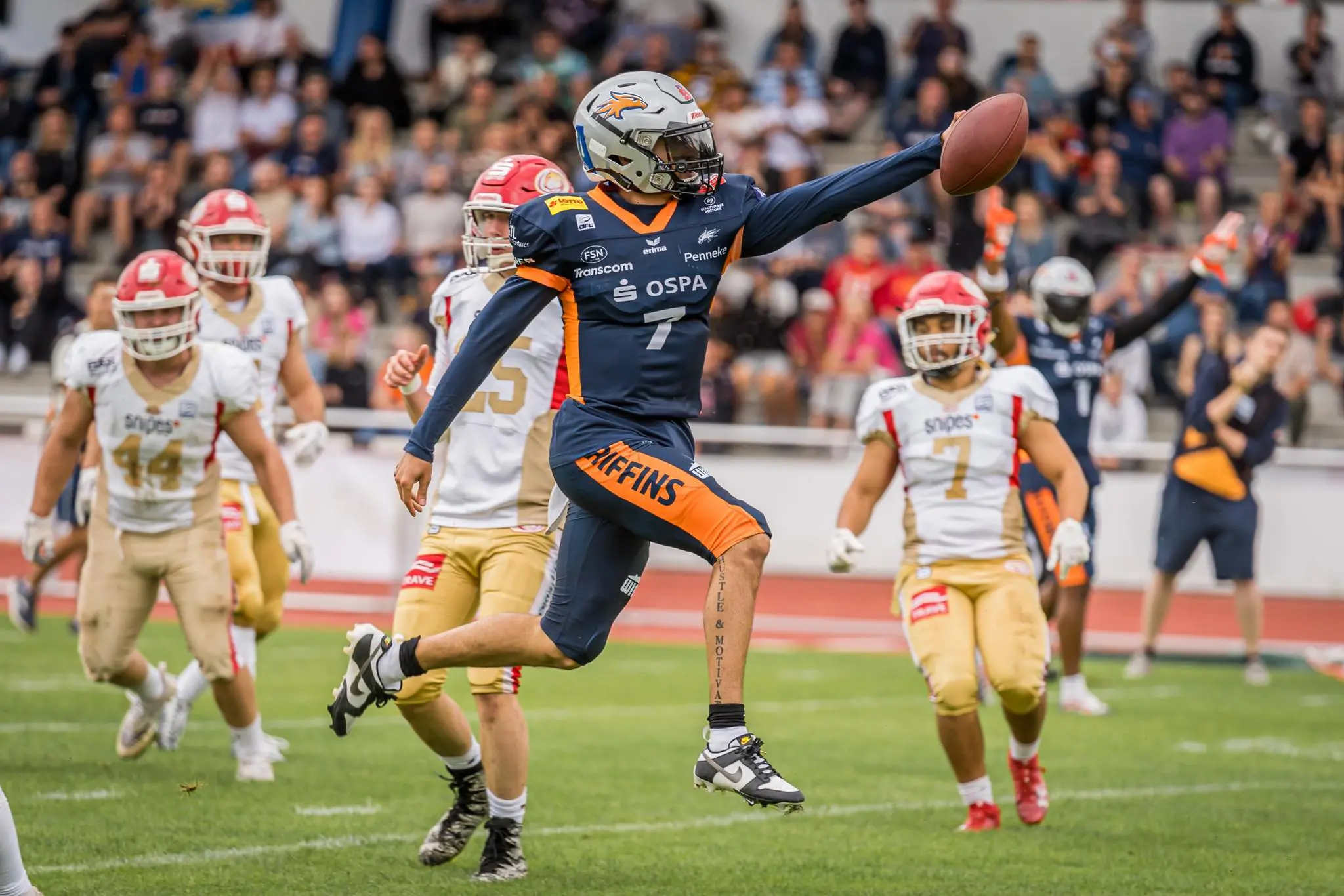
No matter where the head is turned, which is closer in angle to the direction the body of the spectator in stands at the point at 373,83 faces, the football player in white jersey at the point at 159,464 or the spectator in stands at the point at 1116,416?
the football player in white jersey

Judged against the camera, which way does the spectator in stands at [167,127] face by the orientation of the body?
toward the camera

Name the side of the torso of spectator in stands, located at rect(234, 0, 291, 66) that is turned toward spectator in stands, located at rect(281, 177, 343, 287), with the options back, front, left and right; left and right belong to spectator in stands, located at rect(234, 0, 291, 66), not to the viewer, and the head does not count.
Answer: front

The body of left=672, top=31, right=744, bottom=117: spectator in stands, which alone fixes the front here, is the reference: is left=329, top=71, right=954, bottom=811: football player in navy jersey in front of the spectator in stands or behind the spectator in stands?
in front

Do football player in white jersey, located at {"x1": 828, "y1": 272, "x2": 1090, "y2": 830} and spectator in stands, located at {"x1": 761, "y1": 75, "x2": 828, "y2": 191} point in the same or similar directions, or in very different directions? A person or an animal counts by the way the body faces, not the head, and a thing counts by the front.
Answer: same or similar directions

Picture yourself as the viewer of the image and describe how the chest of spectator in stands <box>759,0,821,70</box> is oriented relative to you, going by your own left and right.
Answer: facing the viewer

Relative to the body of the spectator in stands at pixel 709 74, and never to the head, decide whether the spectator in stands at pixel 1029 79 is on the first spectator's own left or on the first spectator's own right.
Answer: on the first spectator's own left

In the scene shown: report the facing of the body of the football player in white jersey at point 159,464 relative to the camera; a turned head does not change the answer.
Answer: toward the camera

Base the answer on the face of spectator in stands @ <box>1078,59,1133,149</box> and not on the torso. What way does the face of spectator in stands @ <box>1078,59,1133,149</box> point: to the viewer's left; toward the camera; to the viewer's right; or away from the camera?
toward the camera

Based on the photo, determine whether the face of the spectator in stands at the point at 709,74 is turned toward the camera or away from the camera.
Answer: toward the camera

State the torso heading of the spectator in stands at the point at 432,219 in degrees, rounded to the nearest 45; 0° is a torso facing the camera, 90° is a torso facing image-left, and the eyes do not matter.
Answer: approximately 0°

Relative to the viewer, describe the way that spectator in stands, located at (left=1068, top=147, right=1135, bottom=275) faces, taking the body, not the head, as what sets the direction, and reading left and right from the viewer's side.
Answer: facing the viewer

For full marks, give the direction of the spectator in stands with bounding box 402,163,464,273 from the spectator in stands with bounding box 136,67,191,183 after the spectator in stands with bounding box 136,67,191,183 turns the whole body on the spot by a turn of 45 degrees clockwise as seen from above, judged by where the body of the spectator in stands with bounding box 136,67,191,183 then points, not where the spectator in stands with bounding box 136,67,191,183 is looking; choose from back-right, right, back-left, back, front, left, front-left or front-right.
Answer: left

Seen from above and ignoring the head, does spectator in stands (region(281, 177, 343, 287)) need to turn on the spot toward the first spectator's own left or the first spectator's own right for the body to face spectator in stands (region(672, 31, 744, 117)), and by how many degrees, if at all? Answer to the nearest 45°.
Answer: approximately 90° to the first spectator's own left

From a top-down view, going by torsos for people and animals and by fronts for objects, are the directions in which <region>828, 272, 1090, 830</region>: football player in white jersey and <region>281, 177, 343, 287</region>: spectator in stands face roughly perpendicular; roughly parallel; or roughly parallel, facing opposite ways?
roughly parallel

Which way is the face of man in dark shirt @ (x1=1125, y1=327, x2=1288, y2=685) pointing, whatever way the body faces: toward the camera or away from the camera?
toward the camera

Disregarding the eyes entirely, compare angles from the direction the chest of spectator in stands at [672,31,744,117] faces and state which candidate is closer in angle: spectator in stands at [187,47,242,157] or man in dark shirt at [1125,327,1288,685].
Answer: the man in dark shirt
